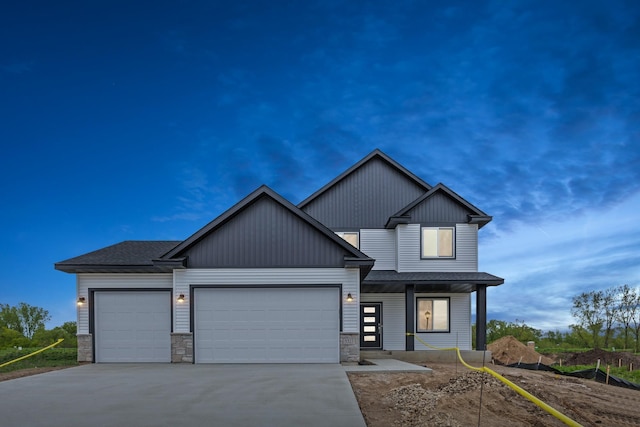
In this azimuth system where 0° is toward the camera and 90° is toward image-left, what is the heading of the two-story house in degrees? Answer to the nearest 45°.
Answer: approximately 0°

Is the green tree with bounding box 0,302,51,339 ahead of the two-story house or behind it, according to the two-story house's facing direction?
behind
